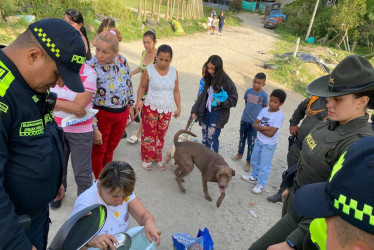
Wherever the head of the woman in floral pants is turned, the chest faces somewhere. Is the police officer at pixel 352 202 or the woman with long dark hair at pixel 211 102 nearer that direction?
the police officer

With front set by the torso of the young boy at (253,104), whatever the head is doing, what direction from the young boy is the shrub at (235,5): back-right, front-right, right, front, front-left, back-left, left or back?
back-right

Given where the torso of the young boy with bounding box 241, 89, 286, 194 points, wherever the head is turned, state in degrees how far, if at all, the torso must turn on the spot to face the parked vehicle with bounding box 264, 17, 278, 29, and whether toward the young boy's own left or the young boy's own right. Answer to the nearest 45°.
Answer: approximately 135° to the young boy's own right

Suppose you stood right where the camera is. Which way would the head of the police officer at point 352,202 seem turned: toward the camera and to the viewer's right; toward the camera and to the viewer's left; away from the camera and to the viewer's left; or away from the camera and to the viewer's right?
away from the camera and to the viewer's left

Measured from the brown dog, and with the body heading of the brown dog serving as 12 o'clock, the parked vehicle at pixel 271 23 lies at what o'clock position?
The parked vehicle is roughly at 8 o'clock from the brown dog.

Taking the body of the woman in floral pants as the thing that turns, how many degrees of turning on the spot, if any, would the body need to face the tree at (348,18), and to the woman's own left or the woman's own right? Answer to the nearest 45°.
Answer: approximately 135° to the woman's own left

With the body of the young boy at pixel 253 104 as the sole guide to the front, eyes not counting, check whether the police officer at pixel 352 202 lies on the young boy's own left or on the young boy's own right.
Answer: on the young boy's own left

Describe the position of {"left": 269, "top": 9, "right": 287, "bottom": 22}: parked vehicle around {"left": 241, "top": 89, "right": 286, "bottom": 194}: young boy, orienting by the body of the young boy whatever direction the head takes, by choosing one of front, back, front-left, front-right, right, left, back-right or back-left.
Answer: back-right
